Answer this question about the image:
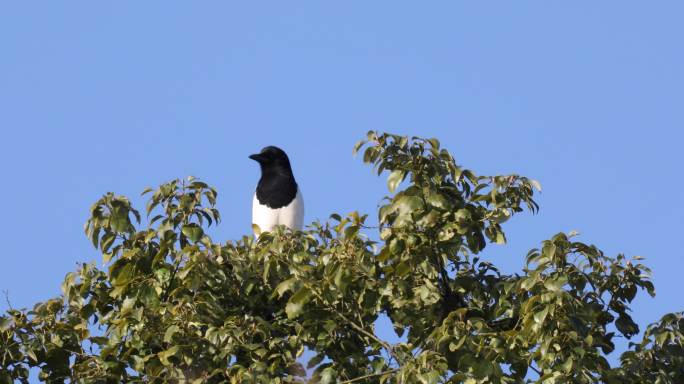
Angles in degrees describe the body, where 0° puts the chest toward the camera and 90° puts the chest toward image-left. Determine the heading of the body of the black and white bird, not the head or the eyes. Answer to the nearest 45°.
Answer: approximately 45°
